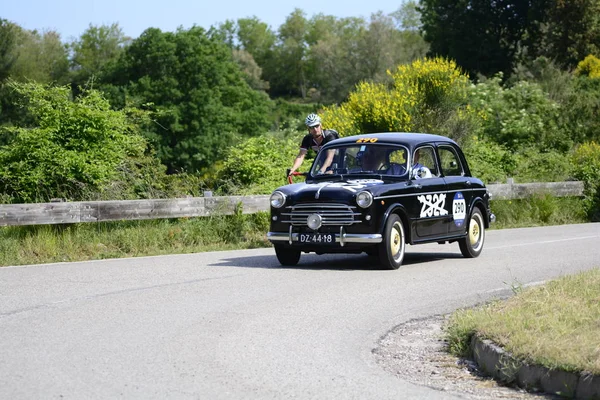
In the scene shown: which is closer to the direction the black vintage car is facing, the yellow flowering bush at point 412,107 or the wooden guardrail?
the wooden guardrail

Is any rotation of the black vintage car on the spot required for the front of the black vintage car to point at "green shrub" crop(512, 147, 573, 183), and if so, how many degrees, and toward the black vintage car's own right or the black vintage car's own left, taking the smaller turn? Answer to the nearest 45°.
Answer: approximately 135° to the black vintage car's own right

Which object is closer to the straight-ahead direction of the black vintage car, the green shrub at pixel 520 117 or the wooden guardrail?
the wooden guardrail

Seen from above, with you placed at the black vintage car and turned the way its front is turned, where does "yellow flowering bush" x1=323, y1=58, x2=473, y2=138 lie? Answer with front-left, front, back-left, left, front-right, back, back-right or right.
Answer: back-right

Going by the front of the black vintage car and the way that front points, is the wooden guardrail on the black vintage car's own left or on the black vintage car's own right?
on the black vintage car's own right

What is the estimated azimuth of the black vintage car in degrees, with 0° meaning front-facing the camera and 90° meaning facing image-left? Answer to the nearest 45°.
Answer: approximately 45°

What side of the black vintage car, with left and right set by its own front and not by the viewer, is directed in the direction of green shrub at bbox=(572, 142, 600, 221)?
back

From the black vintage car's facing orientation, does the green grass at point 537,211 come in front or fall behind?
behind

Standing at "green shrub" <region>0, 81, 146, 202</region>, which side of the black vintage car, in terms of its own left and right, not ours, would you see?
right
